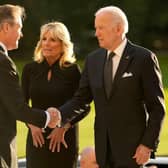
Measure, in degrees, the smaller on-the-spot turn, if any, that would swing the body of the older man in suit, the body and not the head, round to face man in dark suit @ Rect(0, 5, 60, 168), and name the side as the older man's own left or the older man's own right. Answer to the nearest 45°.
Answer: approximately 45° to the older man's own right

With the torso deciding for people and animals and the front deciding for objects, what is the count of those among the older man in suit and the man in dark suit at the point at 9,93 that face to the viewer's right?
1

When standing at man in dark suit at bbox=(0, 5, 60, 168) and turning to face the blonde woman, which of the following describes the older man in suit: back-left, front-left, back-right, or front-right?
front-right

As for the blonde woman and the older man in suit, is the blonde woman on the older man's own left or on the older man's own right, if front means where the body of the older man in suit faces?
on the older man's own right

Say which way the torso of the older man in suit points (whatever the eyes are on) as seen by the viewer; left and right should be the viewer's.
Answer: facing the viewer and to the left of the viewer

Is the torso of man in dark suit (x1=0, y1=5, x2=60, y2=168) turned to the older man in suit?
yes

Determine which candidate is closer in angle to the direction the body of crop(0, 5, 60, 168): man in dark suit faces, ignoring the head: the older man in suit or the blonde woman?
the older man in suit

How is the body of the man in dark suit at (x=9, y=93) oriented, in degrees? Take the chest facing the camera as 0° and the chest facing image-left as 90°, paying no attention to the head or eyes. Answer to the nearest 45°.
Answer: approximately 270°

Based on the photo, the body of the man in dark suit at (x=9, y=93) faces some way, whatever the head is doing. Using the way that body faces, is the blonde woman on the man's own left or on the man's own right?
on the man's own left

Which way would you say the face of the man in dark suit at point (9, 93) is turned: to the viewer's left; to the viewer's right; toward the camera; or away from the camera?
to the viewer's right

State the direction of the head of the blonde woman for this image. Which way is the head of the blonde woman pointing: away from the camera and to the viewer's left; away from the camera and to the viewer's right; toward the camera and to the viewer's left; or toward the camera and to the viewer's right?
toward the camera and to the viewer's left

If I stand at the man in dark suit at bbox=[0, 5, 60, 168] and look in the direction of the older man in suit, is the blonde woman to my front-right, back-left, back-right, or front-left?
front-left

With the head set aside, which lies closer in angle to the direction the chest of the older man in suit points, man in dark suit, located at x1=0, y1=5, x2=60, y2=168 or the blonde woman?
the man in dark suit
